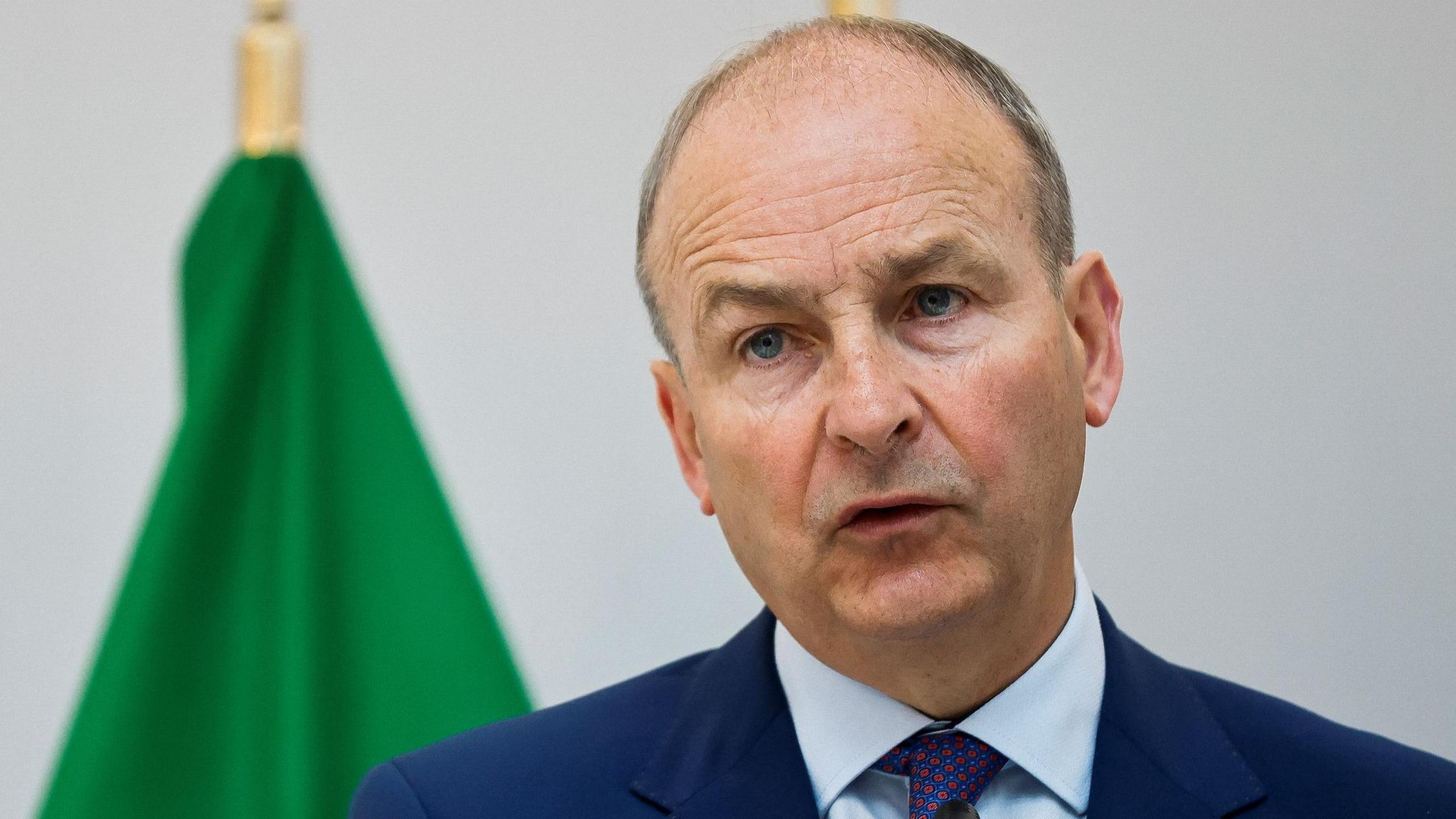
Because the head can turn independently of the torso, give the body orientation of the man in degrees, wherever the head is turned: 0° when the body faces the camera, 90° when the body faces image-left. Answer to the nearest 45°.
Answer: approximately 0°

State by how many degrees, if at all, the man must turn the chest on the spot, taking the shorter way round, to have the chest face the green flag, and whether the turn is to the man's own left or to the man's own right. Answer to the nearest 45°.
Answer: approximately 135° to the man's own right
